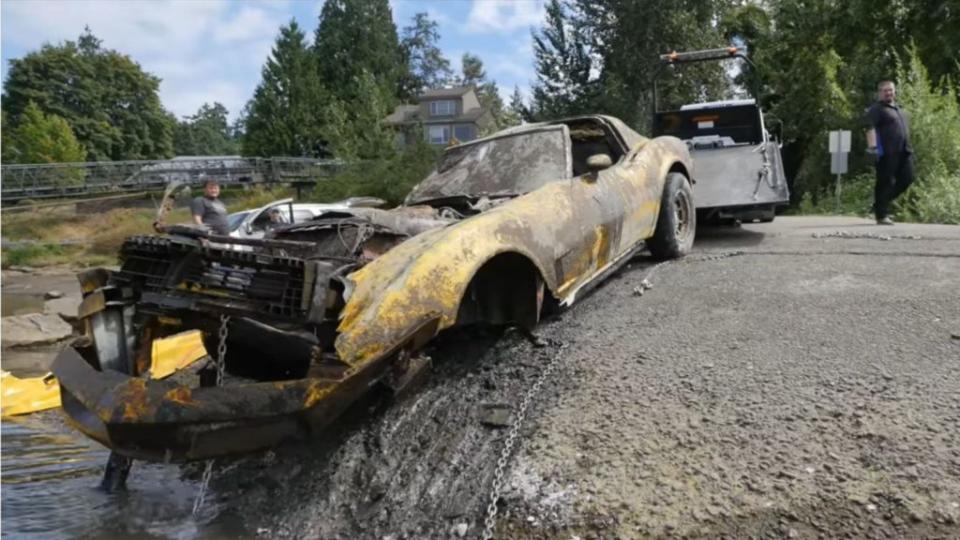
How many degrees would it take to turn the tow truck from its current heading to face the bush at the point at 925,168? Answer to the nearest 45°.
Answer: approximately 45° to its right

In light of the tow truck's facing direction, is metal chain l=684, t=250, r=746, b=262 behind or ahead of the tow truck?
behind

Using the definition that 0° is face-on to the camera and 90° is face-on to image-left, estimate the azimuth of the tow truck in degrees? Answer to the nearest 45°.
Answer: approximately 180°

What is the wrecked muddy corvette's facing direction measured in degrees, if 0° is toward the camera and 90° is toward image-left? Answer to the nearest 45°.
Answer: approximately 45°

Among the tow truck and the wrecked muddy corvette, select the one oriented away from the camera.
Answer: the tow truck

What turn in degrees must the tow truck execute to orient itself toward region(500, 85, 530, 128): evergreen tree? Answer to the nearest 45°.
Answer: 0° — it already faces it

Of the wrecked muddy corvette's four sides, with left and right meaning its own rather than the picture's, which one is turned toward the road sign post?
back

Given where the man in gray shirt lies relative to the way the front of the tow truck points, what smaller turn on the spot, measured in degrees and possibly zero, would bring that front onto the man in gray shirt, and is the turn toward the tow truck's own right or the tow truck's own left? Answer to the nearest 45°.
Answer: approximately 90° to the tow truck's own left

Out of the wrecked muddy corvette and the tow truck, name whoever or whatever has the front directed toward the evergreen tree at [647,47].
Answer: the tow truck

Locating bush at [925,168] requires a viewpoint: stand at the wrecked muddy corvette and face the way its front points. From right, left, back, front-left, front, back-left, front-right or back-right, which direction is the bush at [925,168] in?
back

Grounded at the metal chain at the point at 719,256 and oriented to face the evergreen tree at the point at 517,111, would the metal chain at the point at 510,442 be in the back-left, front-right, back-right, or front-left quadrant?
back-left

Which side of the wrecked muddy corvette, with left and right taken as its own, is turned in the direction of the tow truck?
back

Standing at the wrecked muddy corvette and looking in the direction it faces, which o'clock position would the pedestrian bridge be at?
The pedestrian bridge is roughly at 4 o'clock from the wrecked muddy corvette.

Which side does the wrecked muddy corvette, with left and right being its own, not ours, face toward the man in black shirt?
back

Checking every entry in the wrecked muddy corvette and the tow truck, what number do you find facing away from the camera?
1
